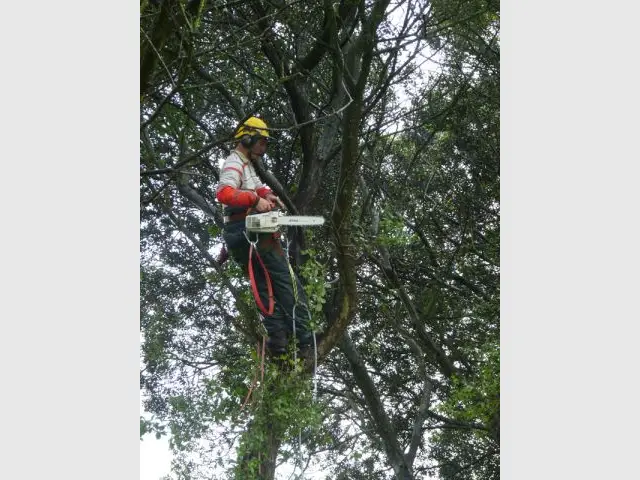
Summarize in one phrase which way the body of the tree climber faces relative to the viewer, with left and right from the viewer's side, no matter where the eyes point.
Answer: facing to the right of the viewer
